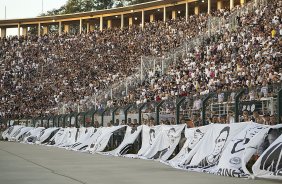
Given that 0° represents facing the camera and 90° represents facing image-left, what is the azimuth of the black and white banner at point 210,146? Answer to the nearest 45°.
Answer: approximately 45°

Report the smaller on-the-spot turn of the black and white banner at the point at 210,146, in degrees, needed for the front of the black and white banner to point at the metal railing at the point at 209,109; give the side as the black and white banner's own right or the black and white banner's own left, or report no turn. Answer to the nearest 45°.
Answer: approximately 135° to the black and white banner's own right
